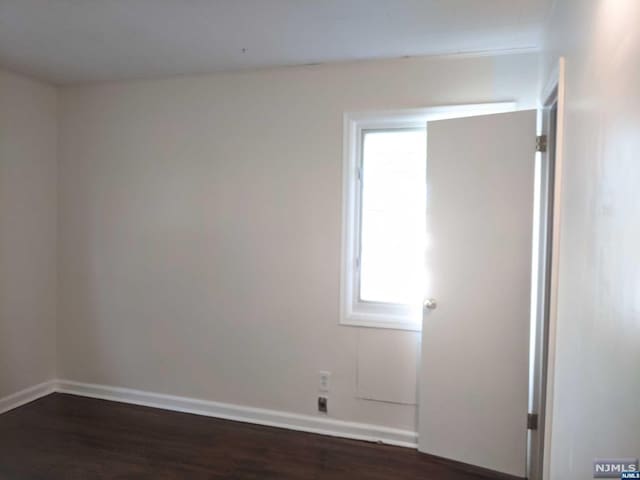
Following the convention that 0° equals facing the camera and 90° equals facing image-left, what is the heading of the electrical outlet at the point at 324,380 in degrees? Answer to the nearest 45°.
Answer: approximately 0°

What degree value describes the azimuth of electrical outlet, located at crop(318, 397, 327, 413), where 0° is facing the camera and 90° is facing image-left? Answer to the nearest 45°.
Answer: approximately 0°

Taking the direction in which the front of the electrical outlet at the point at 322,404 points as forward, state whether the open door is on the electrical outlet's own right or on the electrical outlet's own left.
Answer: on the electrical outlet's own left

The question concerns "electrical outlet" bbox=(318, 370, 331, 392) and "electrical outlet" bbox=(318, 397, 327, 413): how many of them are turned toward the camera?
2
